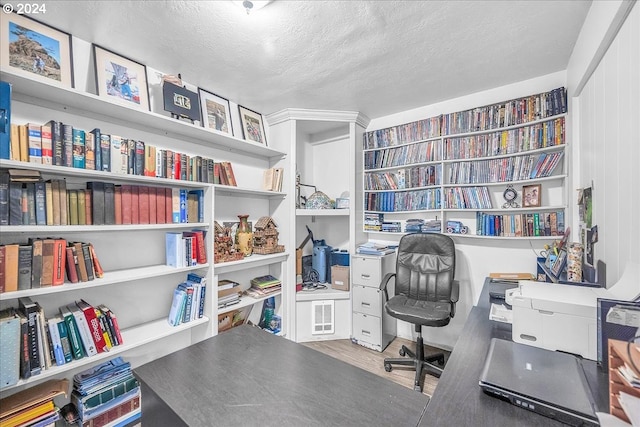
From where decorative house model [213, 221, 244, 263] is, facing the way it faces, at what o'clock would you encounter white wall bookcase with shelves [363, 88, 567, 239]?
The white wall bookcase with shelves is roughly at 11 o'clock from the decorative house model.

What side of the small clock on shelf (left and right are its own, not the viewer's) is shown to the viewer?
front

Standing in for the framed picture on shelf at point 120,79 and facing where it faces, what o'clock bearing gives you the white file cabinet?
The white file cabinet is roughly at 11 o'clock from the framed picture on shelf.

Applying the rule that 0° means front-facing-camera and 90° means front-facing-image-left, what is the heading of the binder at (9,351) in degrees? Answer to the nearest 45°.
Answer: approximately 315°

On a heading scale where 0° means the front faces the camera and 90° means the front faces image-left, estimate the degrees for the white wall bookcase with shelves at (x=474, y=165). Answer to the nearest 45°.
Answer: approximately 45°

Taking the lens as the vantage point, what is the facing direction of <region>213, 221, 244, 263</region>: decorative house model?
facing the viewer and to the right of the viewer

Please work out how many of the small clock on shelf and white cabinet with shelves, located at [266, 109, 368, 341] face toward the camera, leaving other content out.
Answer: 2

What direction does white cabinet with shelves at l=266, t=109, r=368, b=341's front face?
toward the camera

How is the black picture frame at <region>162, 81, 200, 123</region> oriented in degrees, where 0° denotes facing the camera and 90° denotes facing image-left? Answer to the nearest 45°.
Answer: approximately 315°

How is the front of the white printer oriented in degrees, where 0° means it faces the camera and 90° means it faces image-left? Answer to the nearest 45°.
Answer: approximately 45°

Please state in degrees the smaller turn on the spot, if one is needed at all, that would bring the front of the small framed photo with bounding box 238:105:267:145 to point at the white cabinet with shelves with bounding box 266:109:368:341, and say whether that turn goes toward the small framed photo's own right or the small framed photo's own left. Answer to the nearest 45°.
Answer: approximately 45° to the small framed photo's own left

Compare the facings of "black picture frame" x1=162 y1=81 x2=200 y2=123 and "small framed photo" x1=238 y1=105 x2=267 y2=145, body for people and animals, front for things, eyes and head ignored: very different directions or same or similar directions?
same or similar directions

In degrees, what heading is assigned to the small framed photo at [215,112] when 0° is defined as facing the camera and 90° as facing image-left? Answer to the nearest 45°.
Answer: approximately 315°
